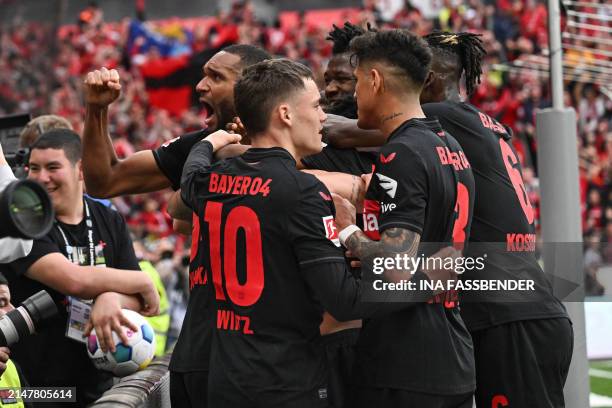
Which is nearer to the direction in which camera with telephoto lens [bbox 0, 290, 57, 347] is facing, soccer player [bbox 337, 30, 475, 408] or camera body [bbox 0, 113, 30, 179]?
the soccer player

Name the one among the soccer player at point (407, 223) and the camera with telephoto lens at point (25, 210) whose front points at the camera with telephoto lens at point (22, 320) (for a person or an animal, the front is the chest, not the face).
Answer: the soccer player

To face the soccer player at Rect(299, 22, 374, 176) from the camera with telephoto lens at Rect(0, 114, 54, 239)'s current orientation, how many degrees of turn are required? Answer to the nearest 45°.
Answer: approximately 90° to its left

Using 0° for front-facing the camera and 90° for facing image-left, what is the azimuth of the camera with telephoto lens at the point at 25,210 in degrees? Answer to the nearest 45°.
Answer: approximately 315°

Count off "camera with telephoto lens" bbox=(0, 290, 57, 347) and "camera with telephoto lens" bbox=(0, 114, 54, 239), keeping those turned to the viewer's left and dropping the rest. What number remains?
0

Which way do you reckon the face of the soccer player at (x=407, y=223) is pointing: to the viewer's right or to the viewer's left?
to the viewer's left

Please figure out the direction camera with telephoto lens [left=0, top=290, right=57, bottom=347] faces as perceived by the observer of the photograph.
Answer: facing to the right of the viewer

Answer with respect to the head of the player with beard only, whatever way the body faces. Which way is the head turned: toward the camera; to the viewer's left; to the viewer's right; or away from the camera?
to the viewer's left

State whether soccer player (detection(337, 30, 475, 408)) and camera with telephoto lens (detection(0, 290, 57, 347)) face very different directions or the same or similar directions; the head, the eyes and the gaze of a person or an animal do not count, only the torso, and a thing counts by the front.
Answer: very different directions

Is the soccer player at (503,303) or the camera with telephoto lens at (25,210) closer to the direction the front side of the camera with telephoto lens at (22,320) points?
the soccer player
